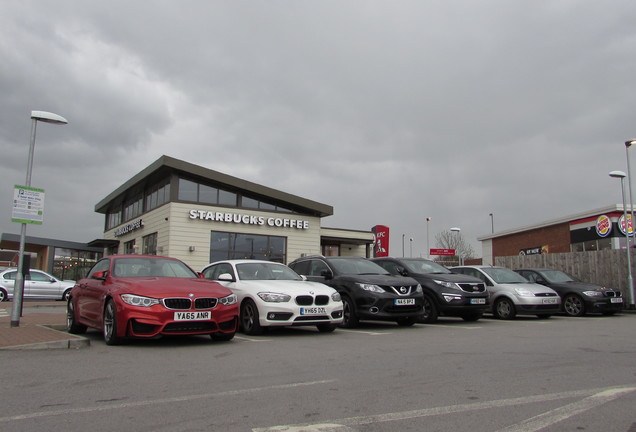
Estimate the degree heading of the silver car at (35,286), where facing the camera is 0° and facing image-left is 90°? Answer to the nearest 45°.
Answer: approximately 270°

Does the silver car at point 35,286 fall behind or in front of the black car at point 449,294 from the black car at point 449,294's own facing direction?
behind

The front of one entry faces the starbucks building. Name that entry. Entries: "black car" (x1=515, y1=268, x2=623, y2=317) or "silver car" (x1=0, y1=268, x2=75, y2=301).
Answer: the silver car

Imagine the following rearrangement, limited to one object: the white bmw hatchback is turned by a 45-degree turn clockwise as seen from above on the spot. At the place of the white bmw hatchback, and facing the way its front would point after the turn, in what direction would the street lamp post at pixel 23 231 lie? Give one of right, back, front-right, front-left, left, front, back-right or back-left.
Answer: right

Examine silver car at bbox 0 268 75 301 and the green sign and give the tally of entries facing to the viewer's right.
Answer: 1

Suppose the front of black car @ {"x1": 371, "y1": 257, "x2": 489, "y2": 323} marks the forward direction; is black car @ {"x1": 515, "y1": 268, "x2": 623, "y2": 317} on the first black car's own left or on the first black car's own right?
on the first black car's own left

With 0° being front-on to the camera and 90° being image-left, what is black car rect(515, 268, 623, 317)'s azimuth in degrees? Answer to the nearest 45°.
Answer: approximately 315°

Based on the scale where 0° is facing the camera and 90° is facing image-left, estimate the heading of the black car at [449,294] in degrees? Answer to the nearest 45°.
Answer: approximately 315°

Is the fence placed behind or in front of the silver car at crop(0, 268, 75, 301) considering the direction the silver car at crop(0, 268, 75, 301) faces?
in front

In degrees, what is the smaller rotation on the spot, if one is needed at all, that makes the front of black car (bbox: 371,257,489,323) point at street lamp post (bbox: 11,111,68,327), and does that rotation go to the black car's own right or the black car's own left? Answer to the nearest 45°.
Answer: approximately 90° to the black car's own right

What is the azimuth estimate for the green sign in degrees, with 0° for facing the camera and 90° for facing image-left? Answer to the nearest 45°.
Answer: approximately 0°

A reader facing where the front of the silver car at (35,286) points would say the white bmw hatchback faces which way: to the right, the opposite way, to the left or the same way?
to the right

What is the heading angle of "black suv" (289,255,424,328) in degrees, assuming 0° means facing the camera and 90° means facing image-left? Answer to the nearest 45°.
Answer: approximately 315°
